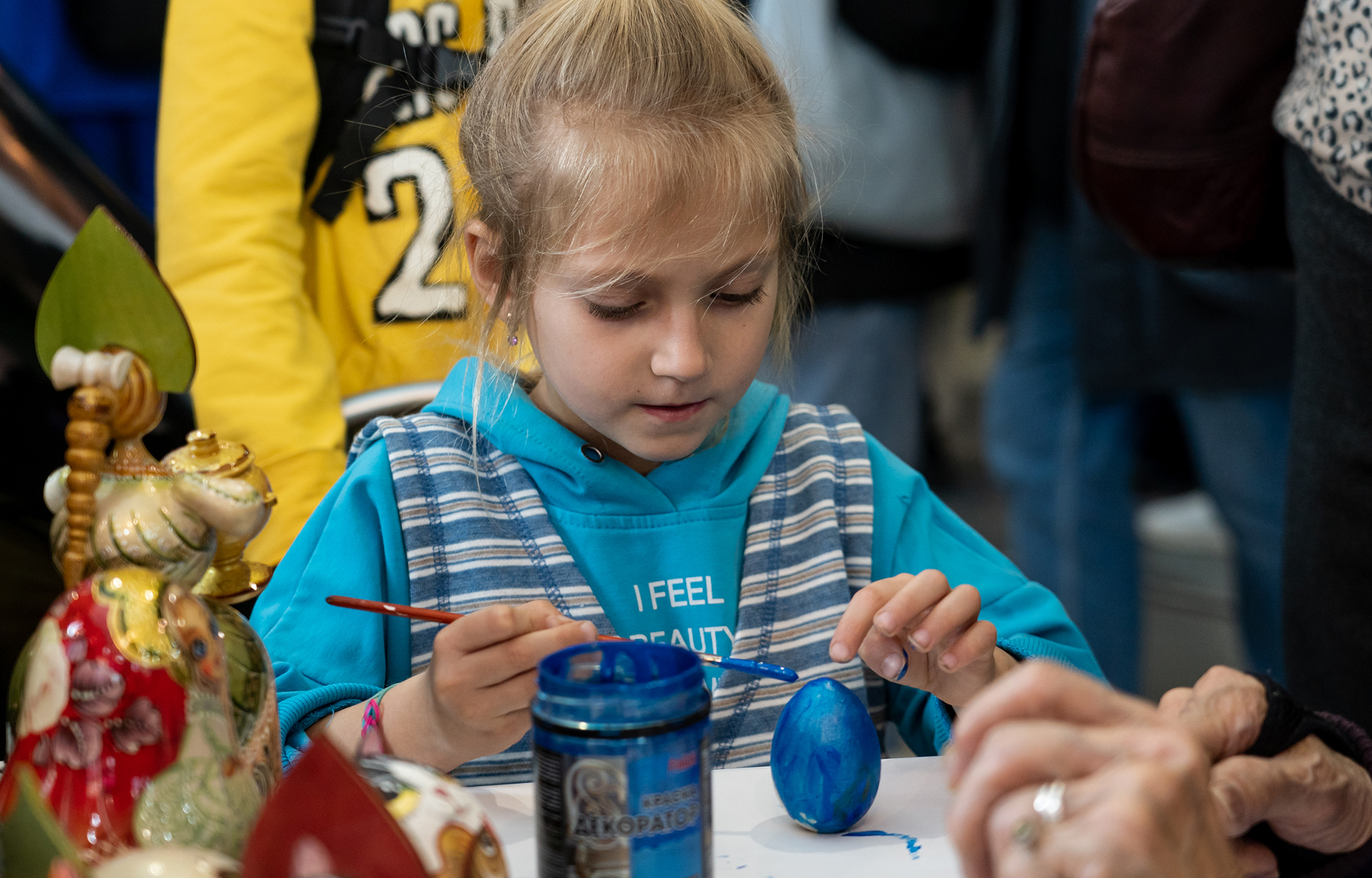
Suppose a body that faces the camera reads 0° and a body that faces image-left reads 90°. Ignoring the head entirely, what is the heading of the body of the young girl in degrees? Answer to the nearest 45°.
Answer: approximately 0°
